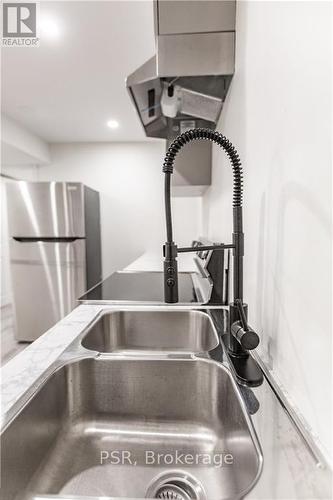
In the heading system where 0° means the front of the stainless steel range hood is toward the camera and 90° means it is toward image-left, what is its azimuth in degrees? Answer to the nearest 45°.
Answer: approximately 90°

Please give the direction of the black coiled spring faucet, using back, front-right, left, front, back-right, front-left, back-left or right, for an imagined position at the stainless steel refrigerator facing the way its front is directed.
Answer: front

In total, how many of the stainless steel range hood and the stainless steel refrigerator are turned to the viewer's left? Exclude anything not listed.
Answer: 1

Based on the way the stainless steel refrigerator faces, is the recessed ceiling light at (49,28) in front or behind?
in front

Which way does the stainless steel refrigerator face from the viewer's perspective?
toward the camera

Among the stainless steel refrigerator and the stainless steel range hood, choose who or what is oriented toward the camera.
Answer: the stainless steel refrigerator

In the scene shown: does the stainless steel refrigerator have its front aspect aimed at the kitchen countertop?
yes

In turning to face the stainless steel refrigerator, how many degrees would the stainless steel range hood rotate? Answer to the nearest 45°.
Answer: approximately 45° to its right
